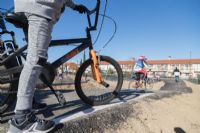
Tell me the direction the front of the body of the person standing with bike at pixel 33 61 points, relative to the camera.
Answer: to the viewer's right

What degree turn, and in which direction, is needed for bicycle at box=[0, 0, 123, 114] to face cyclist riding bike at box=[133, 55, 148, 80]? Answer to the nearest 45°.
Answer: approximately 45° to its left

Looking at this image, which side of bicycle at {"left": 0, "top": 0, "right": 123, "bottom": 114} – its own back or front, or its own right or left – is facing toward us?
right
